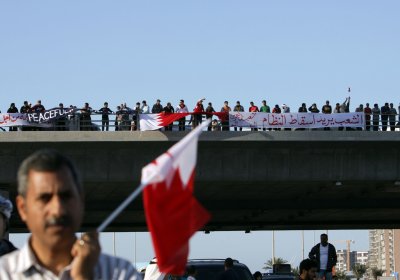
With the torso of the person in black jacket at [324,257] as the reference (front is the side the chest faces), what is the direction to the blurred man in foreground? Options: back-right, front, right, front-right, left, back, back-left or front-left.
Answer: front

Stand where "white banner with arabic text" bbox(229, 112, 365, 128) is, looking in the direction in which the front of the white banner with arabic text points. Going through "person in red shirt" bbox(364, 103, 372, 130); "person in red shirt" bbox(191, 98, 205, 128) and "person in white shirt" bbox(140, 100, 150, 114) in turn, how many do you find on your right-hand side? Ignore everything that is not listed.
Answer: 2

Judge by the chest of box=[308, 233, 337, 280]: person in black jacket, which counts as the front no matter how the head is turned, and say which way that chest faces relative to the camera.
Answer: toward the camera

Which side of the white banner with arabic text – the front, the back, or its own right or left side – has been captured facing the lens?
front

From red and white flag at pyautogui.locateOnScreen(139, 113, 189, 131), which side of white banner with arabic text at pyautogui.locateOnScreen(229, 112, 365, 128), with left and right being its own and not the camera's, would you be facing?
right

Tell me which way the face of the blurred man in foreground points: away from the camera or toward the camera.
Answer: toward the camera

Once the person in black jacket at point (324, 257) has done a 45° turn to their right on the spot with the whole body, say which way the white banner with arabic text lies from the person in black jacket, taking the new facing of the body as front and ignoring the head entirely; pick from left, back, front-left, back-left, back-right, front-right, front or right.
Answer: back-right
